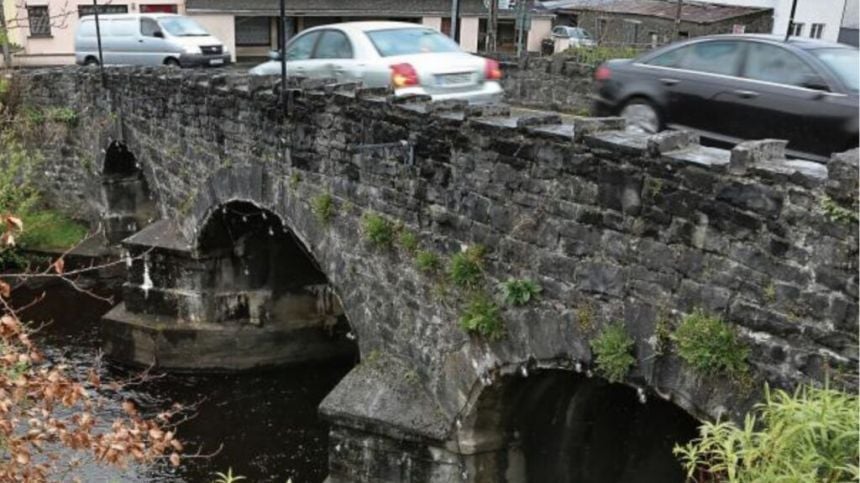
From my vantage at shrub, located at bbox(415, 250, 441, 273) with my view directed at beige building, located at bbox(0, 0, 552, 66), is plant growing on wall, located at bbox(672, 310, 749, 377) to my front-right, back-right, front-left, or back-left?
back-right

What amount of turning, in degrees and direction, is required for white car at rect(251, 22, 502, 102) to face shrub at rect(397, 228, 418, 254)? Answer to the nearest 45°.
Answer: approximately 135° to its left

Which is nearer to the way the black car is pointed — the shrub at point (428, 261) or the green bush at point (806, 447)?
the green bush

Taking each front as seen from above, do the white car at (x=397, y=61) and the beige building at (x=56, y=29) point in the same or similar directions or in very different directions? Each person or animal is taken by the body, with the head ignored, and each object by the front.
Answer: very different directions

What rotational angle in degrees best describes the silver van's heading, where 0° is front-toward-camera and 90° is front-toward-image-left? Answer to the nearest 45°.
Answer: approximately 315°

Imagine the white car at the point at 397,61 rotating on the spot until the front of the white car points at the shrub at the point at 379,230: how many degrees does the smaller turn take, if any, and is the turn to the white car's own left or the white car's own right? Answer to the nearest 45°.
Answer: approximately 135° to the white car's own left

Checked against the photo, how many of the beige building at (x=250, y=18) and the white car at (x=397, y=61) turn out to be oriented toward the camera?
1

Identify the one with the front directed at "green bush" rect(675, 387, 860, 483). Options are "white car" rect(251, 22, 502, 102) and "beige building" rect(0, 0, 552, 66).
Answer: the beige building

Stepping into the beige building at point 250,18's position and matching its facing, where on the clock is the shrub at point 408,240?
The shrub is roughly at 12 o'clock from the beige building.

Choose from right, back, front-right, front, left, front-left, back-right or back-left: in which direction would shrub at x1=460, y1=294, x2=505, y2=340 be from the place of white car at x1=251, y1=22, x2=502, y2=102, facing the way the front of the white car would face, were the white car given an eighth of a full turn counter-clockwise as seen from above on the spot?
left

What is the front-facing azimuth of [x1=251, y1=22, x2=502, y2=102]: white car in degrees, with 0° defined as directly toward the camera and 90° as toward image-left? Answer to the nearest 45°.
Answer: approximately 135°

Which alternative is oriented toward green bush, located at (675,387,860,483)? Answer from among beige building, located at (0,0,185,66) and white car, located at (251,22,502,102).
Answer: the beige building
